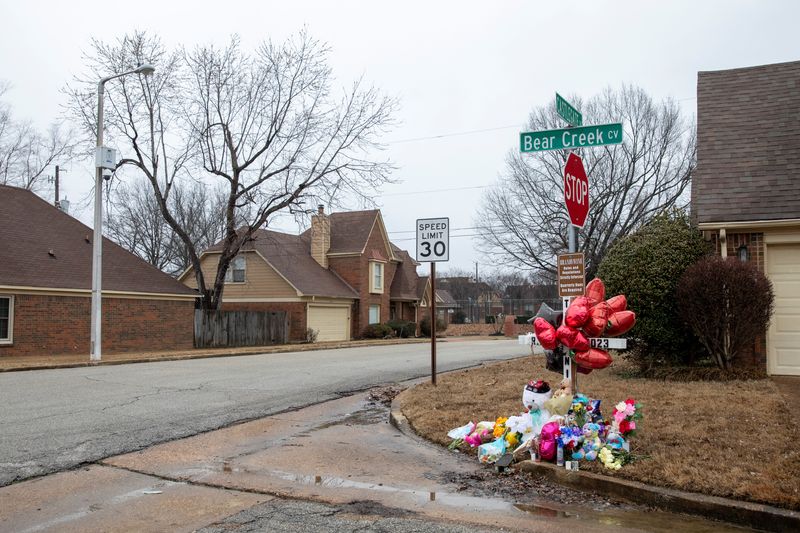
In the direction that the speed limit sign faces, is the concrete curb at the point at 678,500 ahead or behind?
ahead

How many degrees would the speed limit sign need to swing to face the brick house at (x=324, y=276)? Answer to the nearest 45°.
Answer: approximately 180°

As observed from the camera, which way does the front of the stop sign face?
facing the viewer and to the right of the viewer

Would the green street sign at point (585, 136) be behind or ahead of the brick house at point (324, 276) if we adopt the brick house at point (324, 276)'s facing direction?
ahead

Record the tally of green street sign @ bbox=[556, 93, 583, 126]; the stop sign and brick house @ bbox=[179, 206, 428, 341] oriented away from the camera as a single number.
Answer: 0

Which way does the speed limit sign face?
toward the camera

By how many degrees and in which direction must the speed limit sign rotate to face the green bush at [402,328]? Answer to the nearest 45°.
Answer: approximately 180°

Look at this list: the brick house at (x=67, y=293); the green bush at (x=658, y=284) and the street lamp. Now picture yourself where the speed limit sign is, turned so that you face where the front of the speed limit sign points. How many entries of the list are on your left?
1

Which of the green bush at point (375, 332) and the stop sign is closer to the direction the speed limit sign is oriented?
the stop sign

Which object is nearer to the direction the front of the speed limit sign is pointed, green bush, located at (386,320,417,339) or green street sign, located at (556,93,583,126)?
the green street sign

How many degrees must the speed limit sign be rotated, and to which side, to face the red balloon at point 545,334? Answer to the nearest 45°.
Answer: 0° — it already faces it
